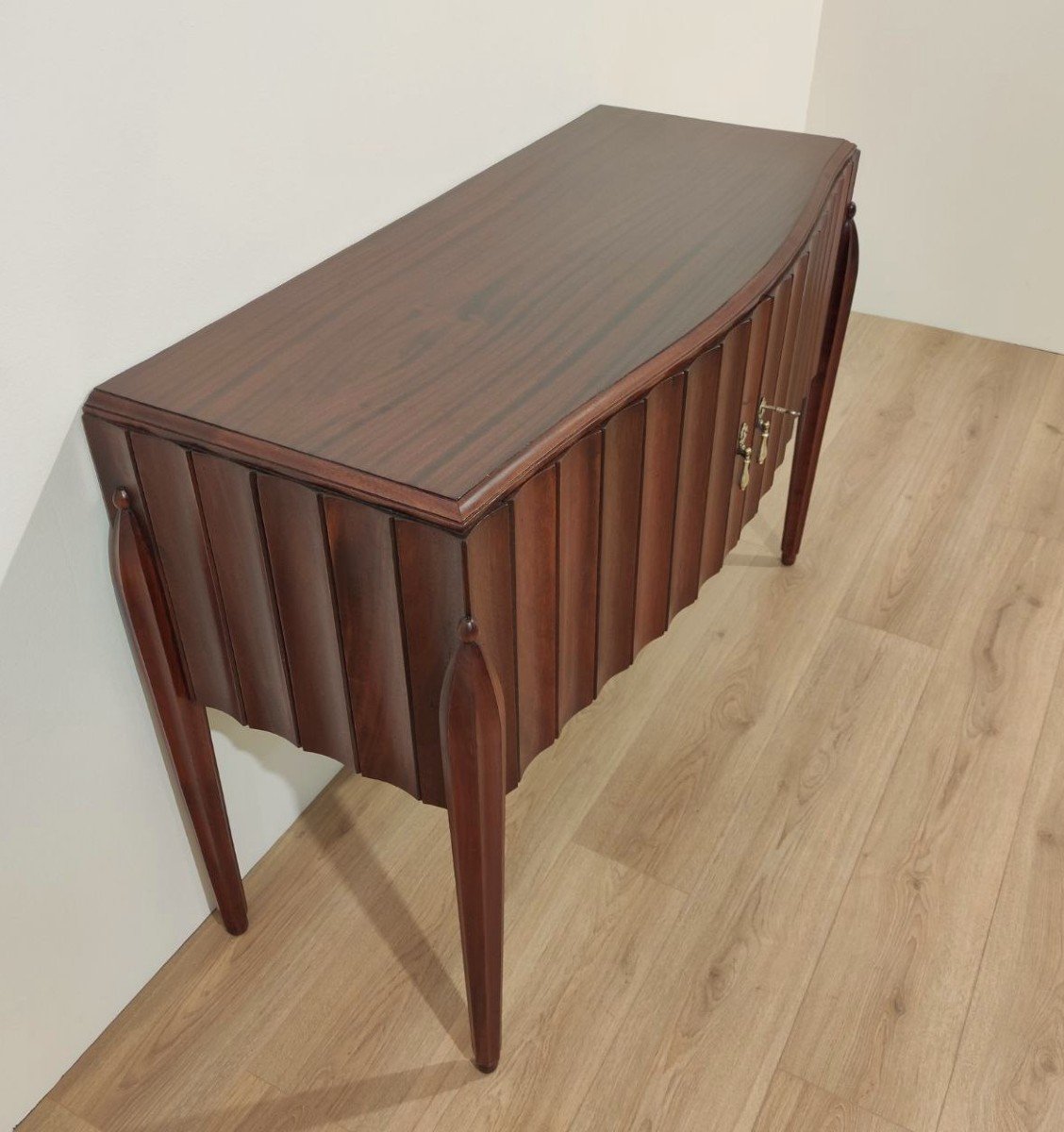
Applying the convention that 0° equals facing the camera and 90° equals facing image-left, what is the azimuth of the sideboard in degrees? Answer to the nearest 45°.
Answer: approximately 315°
